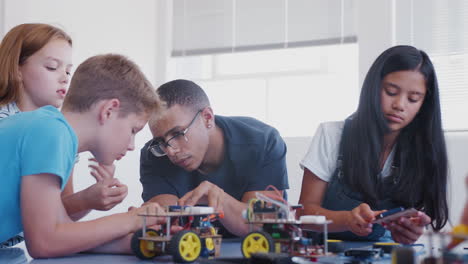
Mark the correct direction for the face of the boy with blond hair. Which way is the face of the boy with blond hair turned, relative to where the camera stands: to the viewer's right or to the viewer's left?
to the viewer's right

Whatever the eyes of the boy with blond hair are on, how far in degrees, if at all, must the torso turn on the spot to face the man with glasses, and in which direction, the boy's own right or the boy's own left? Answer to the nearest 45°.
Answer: approximately 45° to the boy's own left

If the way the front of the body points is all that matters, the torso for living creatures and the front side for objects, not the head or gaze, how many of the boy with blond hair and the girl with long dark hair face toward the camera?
1

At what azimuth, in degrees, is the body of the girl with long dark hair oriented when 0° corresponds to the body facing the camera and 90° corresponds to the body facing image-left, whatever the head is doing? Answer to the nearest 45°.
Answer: approximately 0°

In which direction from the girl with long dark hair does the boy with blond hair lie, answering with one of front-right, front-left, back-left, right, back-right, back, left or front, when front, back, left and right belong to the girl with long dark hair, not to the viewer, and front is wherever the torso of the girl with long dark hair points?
front-right

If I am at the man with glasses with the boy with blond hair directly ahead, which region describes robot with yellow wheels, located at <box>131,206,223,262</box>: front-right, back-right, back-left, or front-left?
front-left

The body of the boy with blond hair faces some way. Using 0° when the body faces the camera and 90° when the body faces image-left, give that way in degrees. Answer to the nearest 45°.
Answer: approximately 270°

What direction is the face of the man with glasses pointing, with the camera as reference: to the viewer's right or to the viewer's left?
to the viewer's left
